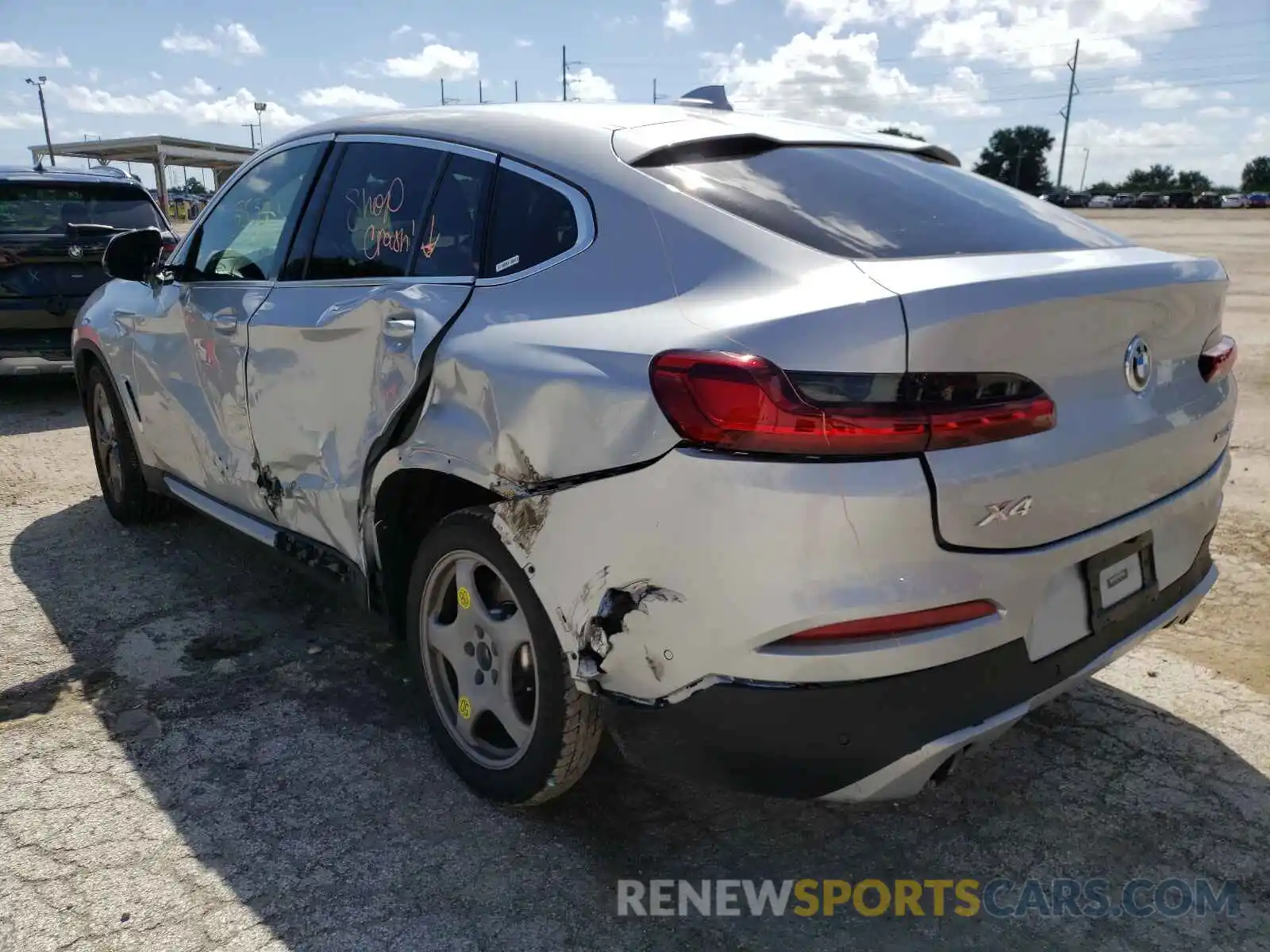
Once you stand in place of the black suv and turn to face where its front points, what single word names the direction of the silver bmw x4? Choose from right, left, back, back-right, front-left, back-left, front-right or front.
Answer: back

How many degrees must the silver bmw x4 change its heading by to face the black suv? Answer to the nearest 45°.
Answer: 0° — it already faces it

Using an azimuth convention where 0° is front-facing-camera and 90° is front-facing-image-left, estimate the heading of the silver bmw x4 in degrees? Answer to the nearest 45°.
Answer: approximately 135°

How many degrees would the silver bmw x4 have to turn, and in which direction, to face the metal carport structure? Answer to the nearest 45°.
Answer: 0° — it already faces it

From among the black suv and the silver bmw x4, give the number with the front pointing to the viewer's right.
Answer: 0

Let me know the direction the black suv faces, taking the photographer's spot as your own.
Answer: facing away from the viewer
